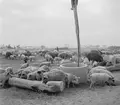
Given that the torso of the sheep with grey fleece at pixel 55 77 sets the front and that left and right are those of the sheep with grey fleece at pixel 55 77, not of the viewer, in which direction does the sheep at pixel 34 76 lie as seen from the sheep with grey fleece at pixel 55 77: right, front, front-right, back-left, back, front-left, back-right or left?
front-right

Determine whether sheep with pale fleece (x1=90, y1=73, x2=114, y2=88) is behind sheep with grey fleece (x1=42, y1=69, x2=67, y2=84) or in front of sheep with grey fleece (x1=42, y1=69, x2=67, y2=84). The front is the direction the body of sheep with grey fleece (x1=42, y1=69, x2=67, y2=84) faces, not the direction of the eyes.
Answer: behind

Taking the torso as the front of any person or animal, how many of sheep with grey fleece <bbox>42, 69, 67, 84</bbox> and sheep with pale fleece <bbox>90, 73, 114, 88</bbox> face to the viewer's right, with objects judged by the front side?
1

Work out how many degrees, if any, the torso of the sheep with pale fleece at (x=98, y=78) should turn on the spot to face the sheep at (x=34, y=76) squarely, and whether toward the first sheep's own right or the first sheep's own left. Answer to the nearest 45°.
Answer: approximately 180°

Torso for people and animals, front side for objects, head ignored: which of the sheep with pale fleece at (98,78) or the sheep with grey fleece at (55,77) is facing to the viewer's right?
the sheep with pale fleece at (98,78)

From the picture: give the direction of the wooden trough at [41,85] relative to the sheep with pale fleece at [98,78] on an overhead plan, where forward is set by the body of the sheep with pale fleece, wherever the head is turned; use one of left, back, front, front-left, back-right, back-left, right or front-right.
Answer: back-right

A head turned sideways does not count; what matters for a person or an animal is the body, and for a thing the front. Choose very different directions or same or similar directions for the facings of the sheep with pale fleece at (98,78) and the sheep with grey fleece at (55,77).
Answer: very different directions

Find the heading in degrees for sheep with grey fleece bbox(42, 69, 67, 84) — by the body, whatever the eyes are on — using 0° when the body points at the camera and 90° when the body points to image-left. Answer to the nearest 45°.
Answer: approximately 90°

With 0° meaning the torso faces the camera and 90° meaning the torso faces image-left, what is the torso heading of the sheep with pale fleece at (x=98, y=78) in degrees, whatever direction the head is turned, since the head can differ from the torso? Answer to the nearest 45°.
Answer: approximately 270°
